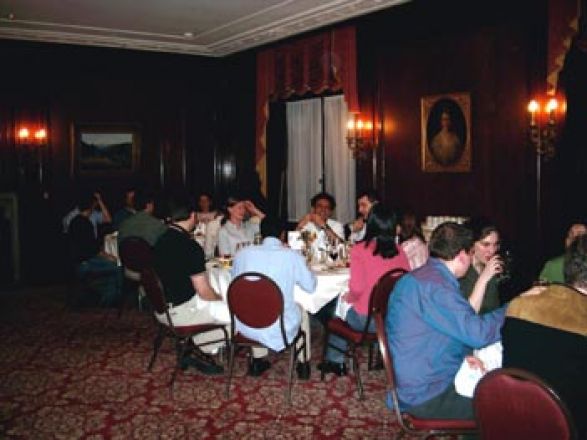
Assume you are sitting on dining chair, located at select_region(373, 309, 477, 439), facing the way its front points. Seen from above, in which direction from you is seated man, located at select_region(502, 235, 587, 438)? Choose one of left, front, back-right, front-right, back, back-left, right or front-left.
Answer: front-right

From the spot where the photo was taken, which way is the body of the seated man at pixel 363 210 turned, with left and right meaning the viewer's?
facing the viewer and to the left of the viewer

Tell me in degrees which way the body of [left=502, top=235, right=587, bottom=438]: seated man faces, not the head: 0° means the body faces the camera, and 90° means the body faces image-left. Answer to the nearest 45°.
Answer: approximately 180°

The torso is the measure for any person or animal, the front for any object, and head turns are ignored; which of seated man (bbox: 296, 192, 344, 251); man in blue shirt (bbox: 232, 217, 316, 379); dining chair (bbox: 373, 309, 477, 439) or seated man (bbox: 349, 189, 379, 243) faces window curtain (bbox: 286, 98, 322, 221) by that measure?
the man in blue shirt

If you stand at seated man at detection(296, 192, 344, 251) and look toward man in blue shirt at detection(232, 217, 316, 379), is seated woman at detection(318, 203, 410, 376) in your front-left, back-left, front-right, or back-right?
front-left

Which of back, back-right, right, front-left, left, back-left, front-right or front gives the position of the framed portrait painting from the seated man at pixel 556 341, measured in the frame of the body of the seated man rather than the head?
front

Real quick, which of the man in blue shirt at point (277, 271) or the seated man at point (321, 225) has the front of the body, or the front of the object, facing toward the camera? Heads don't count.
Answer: the seated man

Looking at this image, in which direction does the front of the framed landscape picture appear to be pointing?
toward the camera

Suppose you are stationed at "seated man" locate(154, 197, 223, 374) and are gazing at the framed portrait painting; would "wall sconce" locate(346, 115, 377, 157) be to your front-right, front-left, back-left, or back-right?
front-left

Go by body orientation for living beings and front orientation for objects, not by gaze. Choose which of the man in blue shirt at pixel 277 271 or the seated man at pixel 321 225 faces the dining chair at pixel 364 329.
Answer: the seated man

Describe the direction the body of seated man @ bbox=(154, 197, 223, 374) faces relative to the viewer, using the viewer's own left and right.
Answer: facing away from the viewer and to the right of the viewer

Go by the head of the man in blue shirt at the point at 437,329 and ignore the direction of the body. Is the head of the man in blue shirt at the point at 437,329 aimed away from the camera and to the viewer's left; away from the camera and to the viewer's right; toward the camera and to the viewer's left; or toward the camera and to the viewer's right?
away from the camera and to the viewer's right

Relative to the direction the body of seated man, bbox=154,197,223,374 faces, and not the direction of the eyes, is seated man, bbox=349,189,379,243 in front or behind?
in front

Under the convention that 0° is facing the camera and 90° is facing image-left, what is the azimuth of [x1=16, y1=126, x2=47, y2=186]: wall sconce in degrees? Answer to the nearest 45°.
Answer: approximately 0°

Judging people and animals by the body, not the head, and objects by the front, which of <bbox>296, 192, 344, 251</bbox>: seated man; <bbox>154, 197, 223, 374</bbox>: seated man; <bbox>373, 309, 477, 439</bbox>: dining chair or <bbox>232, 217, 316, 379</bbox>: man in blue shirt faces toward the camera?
<bbox>296, 192, 344, 251</bbox>: seated man

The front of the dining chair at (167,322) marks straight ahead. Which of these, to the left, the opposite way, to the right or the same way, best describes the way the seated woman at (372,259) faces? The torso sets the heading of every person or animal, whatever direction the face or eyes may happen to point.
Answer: to the left

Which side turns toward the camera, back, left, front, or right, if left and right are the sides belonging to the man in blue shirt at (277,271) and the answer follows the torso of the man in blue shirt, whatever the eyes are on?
back

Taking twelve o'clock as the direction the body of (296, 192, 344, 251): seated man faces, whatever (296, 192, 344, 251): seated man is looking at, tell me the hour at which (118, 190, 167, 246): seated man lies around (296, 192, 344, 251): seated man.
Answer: (118, 190, 167, 246): seated man is roughly at 3 o'clock from (296, 192, 344, 251): seated man.

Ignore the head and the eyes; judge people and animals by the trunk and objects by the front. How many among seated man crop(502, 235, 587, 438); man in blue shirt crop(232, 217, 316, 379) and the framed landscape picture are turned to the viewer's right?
0
